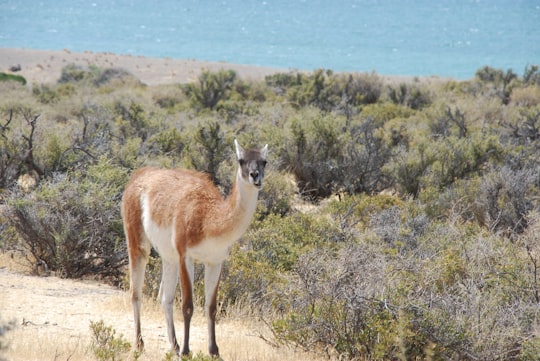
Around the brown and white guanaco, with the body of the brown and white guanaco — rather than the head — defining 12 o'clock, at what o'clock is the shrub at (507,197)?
The shrub is roughly at 9 o'clock from the brown and white guanaco.

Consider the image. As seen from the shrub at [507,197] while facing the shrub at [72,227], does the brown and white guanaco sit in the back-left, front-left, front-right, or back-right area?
front-left

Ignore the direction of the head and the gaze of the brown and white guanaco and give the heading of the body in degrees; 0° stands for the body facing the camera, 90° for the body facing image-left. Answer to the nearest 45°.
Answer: approximately 315°

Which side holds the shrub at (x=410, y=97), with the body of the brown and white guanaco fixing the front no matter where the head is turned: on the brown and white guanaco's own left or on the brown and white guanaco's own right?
on the brown and white guanaco's own left

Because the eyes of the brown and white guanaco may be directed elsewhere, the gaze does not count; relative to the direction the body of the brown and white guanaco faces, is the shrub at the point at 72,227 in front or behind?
behind

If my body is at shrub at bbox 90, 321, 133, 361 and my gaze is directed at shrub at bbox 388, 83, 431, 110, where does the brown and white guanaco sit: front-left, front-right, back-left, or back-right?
front-right
